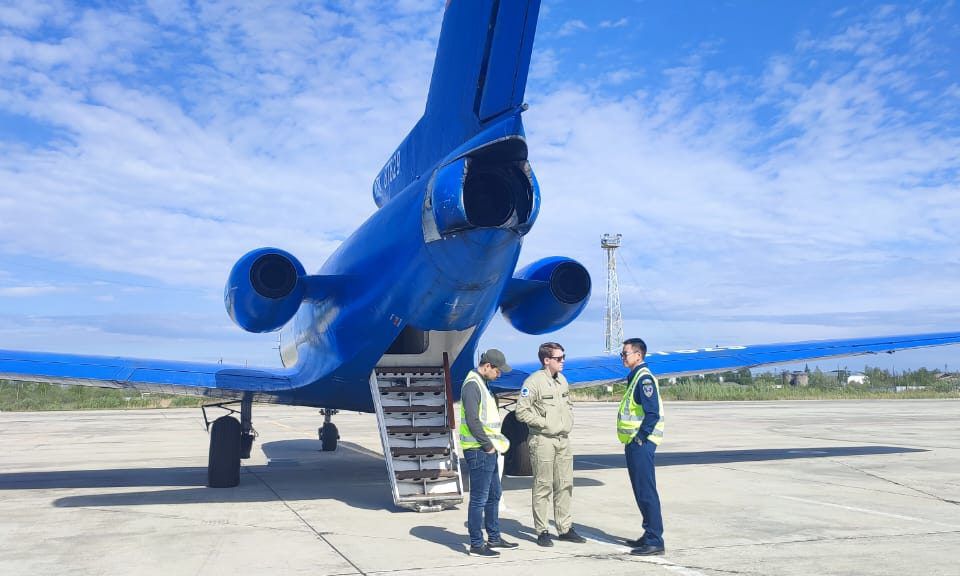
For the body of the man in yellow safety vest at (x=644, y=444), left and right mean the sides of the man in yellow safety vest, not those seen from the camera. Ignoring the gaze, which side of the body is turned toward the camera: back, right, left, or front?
left

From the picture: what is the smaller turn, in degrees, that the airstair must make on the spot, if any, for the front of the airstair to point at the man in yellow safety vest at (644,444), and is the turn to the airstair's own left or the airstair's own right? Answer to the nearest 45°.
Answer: approximately 45° to the airstair's own left

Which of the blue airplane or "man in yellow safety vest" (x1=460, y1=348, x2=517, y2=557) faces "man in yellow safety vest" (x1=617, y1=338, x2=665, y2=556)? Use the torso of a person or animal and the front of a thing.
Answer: "man in yellow safety vest" (x1=460, y1=348, x2=517, y2=557)

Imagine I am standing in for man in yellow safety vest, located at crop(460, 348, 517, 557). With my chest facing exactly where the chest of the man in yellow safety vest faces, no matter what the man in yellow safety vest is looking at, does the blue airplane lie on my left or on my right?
on my left

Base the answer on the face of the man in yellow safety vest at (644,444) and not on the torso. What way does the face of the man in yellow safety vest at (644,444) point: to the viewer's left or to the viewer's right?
to the viewer's left

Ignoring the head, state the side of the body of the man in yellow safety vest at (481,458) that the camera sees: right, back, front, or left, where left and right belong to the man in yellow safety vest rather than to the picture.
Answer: right

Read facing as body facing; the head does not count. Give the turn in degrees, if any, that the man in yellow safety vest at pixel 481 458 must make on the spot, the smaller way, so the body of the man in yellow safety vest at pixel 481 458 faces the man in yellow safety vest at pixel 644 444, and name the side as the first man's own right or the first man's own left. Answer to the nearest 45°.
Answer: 0° — they already face them

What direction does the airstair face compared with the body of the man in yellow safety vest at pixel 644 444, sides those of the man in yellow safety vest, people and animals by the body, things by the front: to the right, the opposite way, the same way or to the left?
to the left

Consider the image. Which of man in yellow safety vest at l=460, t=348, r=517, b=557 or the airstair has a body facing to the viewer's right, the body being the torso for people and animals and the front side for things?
the man in yellow safety vest

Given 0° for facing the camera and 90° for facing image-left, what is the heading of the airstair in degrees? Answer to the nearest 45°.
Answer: approximately 0°

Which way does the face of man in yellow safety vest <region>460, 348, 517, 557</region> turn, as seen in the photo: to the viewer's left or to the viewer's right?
to the viewer's right
